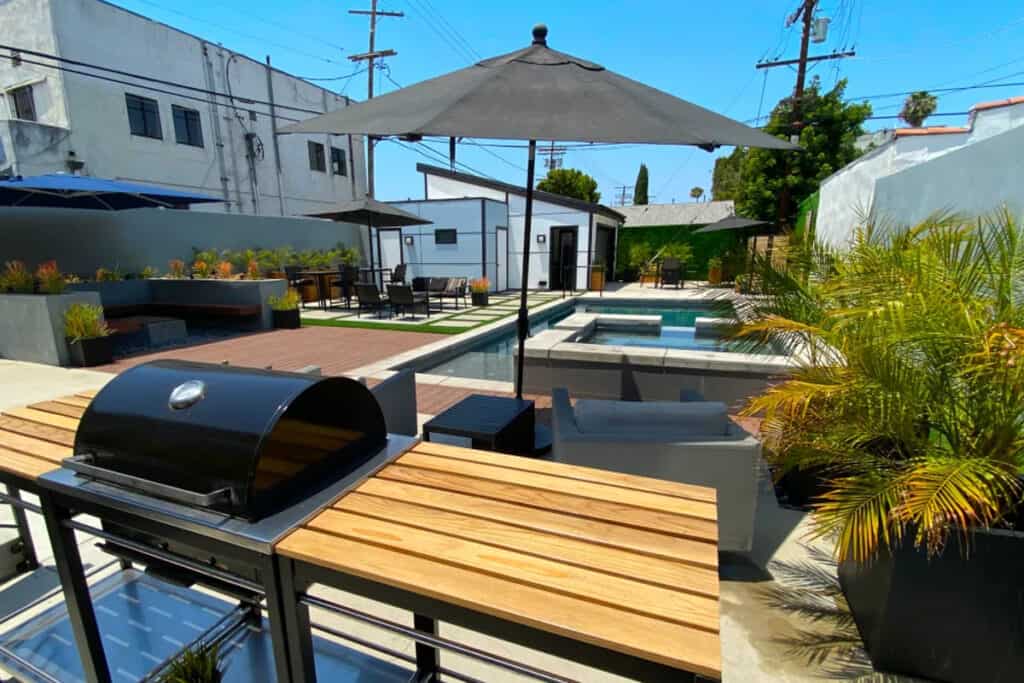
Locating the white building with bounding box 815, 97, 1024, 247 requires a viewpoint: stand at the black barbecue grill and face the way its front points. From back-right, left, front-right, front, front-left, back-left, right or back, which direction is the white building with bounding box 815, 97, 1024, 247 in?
back-left

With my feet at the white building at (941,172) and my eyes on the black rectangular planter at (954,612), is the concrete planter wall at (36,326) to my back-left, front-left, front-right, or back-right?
front-right

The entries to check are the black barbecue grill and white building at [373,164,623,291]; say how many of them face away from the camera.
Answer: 0

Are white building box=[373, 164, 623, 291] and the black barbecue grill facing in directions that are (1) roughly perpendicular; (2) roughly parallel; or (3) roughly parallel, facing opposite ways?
roughly parallel

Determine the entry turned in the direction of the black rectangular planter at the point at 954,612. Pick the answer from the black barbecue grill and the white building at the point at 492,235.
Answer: the white building

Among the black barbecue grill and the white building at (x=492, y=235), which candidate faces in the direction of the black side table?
the white building

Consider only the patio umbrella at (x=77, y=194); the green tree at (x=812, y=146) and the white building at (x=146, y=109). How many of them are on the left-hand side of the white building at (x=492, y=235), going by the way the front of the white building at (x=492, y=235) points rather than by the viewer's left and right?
1

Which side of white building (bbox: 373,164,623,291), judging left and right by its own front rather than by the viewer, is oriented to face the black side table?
front

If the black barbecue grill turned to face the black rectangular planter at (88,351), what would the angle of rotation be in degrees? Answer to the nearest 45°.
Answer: approximately 135° to its right

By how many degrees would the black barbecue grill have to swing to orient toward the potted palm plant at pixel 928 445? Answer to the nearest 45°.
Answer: approximately 90° to its left

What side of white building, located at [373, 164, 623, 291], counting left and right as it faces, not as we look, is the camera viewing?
front

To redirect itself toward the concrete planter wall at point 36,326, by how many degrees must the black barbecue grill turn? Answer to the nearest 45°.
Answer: approximately 135° to its right

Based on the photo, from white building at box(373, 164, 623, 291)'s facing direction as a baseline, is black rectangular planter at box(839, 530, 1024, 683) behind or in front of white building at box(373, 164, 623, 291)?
in front

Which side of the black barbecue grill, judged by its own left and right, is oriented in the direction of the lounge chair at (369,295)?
back

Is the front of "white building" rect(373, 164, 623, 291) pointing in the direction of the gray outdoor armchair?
yes

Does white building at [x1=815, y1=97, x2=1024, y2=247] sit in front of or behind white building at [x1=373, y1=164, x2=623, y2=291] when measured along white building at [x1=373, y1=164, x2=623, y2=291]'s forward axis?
in front
